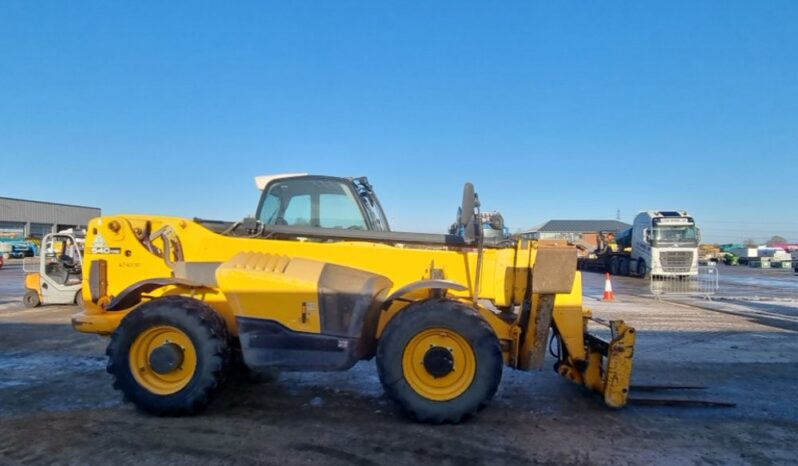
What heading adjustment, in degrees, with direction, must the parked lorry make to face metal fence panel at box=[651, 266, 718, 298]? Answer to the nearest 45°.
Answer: approximately 45° to its right

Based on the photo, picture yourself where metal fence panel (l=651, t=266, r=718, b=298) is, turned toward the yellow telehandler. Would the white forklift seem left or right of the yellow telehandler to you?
right

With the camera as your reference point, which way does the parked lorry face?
facing the viewer and to the right of the viewer

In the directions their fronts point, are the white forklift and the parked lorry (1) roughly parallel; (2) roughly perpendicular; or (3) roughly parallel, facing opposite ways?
roughly perpendicular

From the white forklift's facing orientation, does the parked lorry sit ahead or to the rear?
ahead

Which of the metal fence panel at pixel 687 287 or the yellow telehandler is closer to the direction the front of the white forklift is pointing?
the metal fence panel

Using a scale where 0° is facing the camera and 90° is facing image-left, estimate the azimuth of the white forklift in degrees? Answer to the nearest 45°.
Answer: approximately 270°

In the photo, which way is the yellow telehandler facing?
to the viewer's right

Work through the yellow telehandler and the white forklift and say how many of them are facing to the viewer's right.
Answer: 2

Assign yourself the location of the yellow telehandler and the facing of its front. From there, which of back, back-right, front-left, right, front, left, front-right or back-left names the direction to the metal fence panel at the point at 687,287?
front-left

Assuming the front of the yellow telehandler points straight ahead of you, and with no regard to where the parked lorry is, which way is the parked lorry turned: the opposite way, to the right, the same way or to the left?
to the right

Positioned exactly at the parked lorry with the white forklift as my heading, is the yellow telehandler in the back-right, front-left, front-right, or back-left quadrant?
front-left
